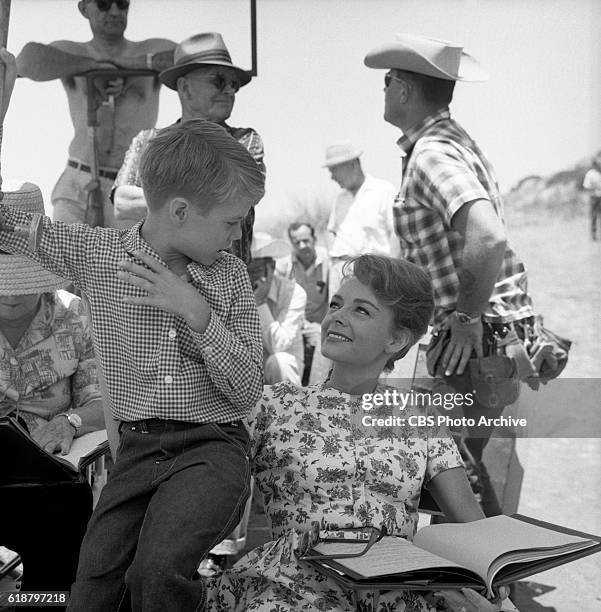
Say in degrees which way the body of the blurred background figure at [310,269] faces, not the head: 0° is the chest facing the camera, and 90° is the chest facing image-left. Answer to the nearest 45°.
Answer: approximately 0°

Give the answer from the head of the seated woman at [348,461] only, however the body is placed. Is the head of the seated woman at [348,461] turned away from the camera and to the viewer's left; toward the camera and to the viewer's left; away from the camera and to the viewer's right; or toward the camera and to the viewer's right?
toward the camera and to the viewer's left

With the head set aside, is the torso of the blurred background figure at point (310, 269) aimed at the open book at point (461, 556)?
yes

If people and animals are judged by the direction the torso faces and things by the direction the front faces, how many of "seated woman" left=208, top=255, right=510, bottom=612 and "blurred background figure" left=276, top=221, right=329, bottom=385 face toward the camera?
2

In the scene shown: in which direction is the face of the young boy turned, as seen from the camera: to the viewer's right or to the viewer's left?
to the viewer's right

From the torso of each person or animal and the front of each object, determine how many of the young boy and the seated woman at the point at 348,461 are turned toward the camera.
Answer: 2

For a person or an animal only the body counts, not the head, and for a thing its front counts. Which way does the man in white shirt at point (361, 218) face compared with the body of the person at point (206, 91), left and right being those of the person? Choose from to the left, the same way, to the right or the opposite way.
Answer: to the right
